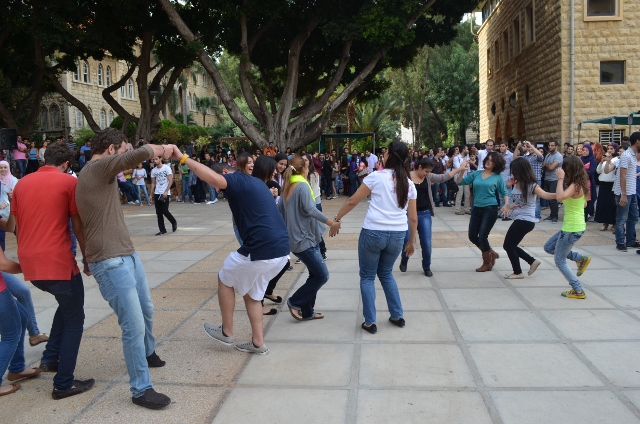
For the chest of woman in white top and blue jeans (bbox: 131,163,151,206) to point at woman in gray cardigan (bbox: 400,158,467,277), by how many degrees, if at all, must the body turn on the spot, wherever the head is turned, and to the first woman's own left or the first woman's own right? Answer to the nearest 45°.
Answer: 0° — they already face them

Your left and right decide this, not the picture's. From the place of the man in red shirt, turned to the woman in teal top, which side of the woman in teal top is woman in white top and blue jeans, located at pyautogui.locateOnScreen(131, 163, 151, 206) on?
left

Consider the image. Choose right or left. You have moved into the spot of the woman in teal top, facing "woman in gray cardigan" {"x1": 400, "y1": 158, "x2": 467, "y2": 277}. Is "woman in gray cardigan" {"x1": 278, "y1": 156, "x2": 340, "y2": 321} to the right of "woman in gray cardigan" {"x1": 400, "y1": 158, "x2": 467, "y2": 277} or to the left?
left

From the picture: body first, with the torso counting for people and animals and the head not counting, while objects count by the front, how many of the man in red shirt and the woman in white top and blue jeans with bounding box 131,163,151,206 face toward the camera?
1

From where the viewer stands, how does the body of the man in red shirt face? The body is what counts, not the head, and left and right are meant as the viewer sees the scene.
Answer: facing away from the viewer and to the right of the viewer

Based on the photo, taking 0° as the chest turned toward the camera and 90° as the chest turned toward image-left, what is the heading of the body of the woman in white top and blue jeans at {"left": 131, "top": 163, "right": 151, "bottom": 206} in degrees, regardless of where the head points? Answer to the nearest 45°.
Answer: approximately 0°

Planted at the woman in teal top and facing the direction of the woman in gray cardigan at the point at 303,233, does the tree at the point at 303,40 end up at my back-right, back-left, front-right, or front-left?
back-right

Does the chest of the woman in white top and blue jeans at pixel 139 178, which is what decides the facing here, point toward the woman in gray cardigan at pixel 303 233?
yes

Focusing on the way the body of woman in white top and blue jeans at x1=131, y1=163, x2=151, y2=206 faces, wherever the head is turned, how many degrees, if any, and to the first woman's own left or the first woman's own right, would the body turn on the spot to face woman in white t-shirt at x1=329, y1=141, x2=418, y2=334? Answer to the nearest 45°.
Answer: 0° — they already face them
